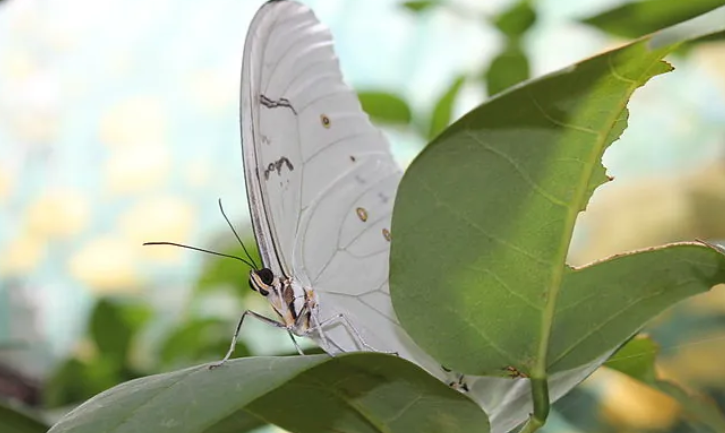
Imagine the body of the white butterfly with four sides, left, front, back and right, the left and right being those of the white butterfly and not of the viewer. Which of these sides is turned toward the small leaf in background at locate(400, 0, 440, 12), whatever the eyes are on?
right

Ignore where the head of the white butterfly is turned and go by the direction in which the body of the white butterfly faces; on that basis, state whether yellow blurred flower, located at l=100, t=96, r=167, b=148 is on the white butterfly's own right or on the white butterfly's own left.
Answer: on the white butterfly's own right

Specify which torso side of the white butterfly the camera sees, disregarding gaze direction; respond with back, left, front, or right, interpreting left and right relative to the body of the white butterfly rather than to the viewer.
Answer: left
